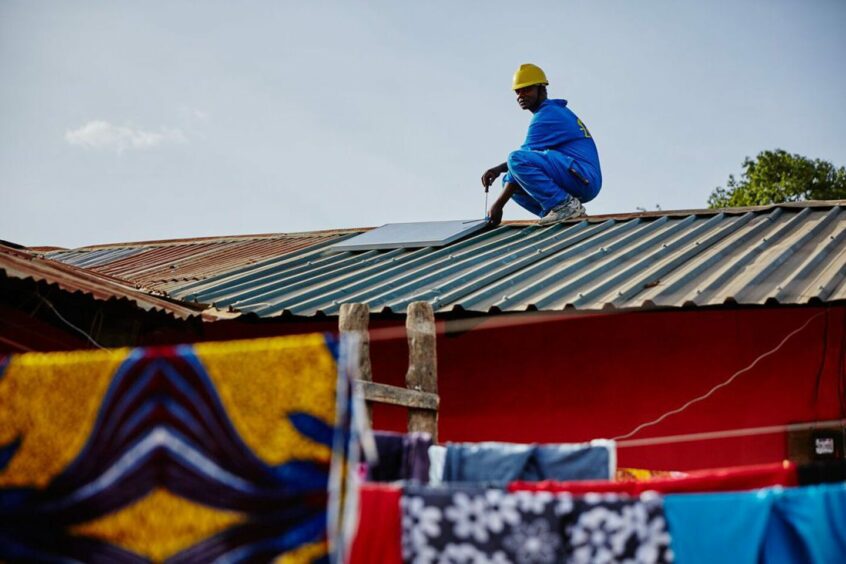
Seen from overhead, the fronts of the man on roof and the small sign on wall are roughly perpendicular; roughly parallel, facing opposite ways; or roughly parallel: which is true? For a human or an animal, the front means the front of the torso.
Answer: roughly perpendicular

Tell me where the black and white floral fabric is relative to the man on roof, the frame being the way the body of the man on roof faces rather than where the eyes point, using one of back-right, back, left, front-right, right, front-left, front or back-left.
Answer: left

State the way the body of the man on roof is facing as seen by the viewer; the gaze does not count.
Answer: to the viewer's left

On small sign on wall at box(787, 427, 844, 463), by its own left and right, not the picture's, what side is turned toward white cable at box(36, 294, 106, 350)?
right

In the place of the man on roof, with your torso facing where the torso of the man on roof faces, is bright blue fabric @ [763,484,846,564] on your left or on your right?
on your left

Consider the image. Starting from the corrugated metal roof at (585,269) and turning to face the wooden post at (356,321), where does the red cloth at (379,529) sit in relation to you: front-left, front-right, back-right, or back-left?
front-left

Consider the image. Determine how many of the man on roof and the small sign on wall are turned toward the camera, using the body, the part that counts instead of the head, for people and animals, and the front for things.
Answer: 1

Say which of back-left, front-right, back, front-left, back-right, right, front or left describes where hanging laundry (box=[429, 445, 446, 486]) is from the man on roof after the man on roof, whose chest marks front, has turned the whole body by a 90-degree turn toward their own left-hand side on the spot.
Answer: front

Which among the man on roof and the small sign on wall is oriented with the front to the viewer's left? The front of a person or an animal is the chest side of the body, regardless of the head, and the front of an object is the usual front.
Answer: the man on roof

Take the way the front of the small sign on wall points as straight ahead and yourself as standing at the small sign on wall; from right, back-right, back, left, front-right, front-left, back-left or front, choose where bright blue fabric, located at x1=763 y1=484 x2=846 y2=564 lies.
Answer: front

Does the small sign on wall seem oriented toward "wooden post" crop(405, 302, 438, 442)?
no

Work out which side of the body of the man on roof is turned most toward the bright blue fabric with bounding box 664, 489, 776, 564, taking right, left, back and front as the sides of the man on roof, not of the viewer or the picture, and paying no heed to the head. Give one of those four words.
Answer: left

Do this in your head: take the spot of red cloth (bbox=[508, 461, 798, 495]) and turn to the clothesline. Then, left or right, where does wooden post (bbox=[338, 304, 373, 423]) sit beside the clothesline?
left

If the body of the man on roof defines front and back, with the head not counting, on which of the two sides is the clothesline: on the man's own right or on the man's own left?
on the man's own left

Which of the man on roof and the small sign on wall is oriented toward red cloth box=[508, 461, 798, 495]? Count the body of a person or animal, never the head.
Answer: the small sign on wall

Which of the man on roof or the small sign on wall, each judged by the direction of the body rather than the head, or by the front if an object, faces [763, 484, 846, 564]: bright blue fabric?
the small sign on wall

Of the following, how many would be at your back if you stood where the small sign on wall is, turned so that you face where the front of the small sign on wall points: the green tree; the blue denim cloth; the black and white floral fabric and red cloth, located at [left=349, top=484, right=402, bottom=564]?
1

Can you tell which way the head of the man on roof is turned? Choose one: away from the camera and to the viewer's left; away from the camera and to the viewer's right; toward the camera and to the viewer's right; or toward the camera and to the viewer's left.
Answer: toward the camera and to the viewer's left

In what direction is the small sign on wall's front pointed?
toward the camera

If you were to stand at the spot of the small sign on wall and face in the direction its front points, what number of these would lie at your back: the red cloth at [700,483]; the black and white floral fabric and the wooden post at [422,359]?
0
